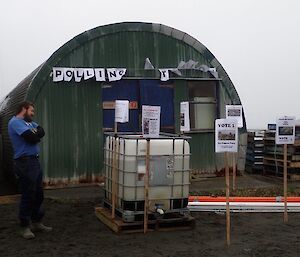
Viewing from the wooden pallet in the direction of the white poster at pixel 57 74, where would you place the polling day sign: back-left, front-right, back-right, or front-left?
back-right

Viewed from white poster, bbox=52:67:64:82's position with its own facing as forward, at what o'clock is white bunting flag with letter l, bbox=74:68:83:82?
white bunting flag with letter l, bbox=74:68:83:82 is roughly at 9 o'clock from white poster, bbox=52:67:64:82.

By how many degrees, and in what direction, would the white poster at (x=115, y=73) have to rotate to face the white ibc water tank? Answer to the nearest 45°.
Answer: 0° — it already faces it

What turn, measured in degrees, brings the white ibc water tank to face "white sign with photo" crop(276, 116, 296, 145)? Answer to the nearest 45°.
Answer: approximately 90° to its left

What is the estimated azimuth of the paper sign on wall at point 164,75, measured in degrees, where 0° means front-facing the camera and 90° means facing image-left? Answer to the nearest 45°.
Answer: approximately 0°

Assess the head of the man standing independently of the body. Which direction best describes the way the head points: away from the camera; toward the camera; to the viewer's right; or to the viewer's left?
to the viewer's right

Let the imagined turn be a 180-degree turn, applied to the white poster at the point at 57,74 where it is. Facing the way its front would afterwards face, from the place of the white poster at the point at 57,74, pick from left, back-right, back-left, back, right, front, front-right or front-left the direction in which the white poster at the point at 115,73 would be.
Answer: right

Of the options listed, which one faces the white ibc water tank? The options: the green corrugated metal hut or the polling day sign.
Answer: the green corrugated metal hut

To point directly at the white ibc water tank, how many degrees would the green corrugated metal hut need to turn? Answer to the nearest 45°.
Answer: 0° — it already faces it

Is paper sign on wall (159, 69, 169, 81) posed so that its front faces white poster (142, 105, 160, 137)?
yes

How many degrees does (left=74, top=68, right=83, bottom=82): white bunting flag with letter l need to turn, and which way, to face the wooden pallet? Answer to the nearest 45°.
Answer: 0° — it already faces it
